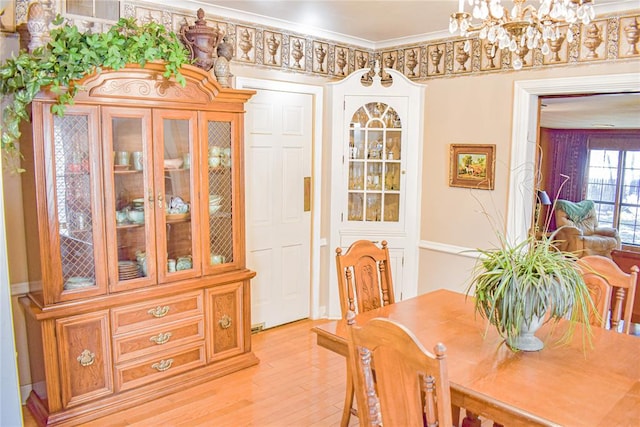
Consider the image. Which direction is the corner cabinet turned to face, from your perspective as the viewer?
facing the viewer

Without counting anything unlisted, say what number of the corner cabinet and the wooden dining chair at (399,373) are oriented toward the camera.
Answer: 1

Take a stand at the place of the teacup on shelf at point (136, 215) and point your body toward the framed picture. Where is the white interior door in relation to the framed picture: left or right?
left

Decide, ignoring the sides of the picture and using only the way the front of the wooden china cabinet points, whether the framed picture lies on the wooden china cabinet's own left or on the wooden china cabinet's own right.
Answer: on the wooden china cabinet's own left

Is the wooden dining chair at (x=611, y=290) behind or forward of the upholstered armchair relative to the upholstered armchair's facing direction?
forward

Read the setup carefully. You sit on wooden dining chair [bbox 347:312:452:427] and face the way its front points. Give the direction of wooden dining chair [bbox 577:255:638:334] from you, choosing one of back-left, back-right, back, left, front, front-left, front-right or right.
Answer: front

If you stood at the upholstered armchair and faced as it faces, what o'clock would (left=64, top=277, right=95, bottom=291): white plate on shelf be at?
The white plate on shelf is roughly at 2 o'clock from the upholstered armchair.

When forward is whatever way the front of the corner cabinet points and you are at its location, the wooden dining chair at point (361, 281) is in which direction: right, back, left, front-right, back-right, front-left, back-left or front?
front

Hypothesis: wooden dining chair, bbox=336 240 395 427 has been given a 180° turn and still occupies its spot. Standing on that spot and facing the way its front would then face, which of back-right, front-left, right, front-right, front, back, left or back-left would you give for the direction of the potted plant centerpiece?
back

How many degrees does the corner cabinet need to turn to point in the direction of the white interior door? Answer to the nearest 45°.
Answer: approximately 90° to its right

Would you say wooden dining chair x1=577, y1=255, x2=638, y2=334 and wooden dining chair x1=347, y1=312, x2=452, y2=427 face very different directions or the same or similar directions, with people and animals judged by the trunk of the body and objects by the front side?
very different directions

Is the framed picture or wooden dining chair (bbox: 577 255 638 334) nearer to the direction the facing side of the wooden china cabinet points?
the wooden dining chair

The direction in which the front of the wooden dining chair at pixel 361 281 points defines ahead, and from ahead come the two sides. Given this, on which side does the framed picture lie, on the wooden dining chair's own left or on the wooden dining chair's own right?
on the wooden dining chair's own left

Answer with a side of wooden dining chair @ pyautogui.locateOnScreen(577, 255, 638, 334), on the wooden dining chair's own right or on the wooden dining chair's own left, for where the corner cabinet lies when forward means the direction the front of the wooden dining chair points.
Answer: on the wooden dining chair's own right

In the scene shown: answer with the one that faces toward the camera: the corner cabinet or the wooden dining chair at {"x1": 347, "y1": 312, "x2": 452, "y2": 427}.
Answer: the corner cabinet
